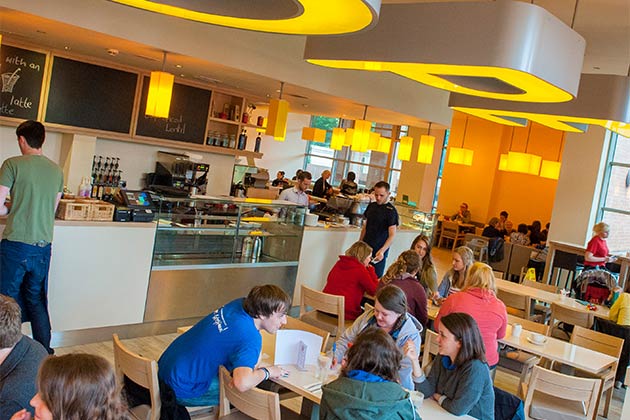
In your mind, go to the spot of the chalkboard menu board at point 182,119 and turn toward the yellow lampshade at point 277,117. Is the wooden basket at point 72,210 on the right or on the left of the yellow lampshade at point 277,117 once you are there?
right

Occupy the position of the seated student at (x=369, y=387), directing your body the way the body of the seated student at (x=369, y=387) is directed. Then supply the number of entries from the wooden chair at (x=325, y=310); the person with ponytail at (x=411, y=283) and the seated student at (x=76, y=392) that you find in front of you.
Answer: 2

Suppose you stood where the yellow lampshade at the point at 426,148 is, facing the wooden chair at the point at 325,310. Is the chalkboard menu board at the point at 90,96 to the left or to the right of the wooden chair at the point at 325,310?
right

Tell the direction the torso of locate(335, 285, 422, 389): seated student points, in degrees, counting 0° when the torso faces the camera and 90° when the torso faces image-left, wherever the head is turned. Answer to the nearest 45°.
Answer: approximately 45°

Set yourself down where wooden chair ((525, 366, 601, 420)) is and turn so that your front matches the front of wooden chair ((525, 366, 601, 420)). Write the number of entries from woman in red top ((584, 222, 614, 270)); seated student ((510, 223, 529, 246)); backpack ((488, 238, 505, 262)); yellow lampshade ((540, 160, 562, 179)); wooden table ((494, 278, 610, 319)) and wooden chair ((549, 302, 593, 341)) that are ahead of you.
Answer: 6

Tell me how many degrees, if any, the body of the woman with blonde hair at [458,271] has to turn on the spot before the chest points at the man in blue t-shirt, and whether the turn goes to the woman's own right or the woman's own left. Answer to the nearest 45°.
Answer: approximately 45° to the woman's own left

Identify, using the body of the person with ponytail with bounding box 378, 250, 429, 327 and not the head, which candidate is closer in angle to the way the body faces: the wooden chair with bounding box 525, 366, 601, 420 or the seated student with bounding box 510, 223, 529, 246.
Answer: the seated student

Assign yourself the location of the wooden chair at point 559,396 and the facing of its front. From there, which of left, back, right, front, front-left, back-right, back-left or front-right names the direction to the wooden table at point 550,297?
front

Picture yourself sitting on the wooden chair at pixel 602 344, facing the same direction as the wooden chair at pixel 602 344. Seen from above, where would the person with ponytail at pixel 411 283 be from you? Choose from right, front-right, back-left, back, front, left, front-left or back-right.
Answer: right

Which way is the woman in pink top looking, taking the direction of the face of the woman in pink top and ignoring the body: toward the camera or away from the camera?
away from the camera

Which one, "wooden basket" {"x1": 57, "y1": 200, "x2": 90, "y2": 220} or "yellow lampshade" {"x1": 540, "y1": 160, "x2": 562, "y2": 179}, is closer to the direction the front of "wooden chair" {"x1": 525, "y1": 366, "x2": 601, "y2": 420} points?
the yellow lampshade

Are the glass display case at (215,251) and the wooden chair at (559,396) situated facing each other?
no
